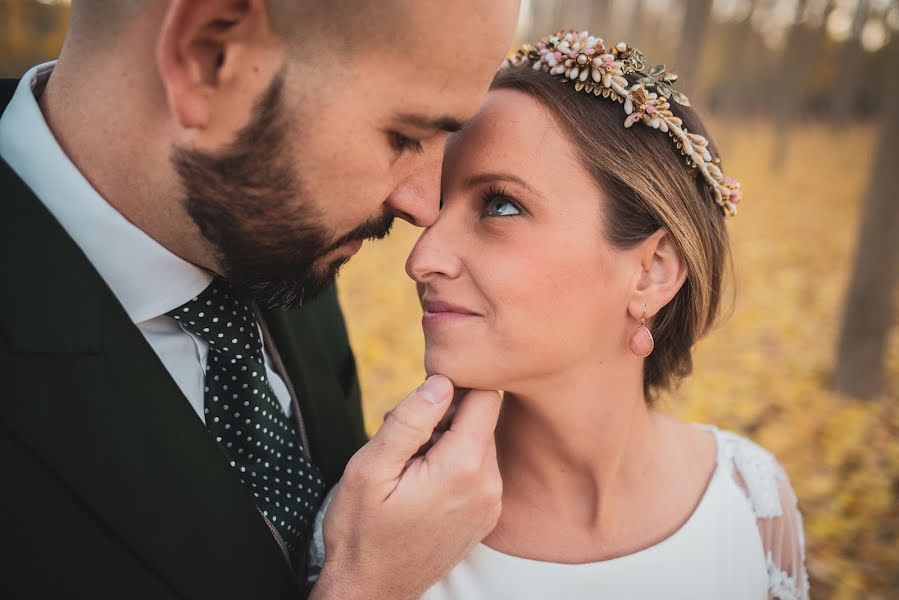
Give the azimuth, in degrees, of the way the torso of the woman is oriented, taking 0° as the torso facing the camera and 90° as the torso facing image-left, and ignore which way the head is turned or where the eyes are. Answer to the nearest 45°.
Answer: approximately 45°

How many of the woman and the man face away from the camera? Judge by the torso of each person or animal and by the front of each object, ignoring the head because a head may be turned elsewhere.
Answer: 0

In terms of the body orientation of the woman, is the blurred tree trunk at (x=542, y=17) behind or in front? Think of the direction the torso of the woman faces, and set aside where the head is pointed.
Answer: behind

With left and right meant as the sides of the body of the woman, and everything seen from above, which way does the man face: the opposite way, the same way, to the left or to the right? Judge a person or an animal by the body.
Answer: to the left

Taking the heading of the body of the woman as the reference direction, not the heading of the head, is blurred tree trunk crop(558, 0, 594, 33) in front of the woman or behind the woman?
behind

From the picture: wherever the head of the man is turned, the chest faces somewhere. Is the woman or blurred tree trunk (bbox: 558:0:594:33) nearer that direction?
the woman

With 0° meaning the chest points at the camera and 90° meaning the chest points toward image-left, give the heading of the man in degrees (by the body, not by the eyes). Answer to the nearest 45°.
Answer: approximately 315°

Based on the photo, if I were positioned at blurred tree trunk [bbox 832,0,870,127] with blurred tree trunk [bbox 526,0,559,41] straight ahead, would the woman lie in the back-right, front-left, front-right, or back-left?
front-left

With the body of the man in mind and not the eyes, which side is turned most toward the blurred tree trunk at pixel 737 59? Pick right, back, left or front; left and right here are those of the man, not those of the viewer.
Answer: left

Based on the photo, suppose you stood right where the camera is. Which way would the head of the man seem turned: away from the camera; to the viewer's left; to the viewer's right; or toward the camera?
to the viewer's right

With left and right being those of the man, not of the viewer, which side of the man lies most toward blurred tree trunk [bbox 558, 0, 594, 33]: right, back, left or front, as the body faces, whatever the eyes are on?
left
